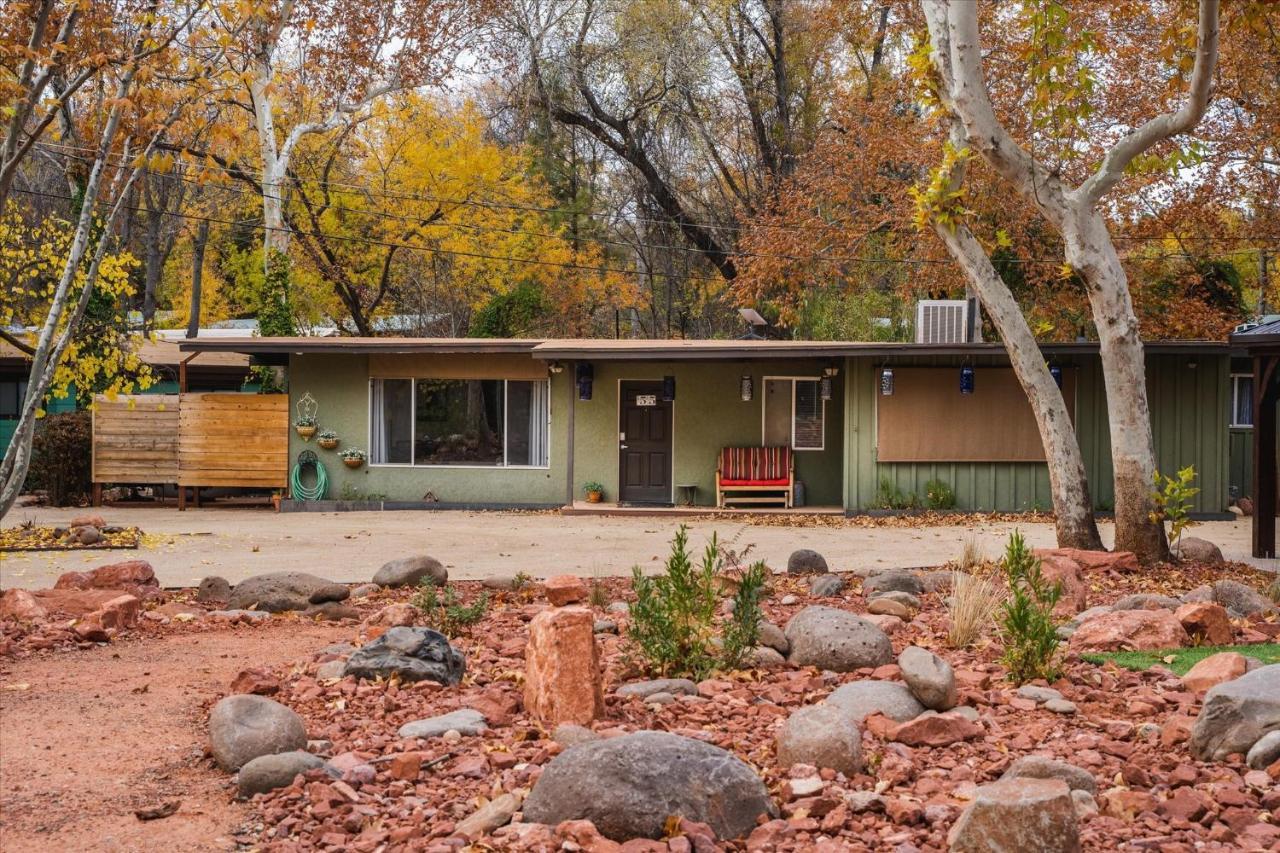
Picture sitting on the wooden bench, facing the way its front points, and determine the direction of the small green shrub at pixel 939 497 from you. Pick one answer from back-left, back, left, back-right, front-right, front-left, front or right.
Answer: left

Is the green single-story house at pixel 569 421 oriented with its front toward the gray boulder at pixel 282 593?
yes

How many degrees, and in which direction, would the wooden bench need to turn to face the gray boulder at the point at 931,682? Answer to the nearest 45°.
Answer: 0° — it already faces it

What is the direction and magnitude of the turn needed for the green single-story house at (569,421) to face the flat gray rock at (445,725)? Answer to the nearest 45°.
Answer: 0° — it already faces it

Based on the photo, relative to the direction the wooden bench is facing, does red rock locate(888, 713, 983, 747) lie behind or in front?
in front

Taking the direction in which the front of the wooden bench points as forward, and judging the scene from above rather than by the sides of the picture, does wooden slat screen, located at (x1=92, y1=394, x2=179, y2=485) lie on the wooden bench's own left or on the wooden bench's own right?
on the wooden bench's own right

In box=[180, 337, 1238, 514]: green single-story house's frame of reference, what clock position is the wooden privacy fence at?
The wooden privacy fence is roughly at 3 o'clock from the green single-story house.

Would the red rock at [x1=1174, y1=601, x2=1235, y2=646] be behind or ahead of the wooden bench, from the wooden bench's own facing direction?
ahead

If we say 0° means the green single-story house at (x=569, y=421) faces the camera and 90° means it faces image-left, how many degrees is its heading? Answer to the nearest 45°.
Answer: approximately 0°

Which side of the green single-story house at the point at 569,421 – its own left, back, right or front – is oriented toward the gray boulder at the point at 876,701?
front

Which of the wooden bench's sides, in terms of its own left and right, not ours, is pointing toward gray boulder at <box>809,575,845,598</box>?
front

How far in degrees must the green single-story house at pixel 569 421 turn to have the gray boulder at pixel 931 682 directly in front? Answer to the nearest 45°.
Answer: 0° — it already faces it

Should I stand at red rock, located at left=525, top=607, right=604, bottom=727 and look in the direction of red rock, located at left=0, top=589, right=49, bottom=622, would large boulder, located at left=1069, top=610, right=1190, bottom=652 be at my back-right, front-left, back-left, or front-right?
back-right

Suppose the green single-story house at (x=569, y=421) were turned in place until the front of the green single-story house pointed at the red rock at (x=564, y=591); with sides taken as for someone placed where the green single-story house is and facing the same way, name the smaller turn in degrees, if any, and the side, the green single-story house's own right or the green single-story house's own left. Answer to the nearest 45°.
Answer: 0° — it already faces it
